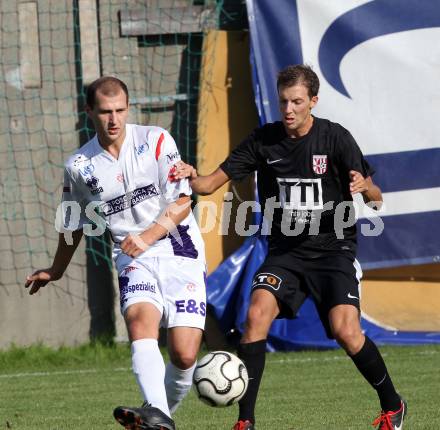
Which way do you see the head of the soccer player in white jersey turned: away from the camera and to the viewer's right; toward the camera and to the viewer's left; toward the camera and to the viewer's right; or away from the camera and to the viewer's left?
toward the camera and to the viewer's right

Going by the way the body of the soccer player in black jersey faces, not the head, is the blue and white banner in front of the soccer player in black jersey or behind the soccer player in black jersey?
behind

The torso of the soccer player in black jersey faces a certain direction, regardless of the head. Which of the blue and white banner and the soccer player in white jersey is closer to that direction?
the soccer player in white jersey

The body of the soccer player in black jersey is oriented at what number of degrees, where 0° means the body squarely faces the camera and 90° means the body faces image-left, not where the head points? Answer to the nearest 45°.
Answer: approximately 0°

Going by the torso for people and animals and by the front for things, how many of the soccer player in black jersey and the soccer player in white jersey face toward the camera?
2

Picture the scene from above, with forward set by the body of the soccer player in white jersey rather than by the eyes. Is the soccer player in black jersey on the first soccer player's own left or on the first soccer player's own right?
on the first soccer player's own left

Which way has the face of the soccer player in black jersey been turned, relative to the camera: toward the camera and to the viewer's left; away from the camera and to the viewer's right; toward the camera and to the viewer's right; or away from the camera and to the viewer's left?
toward the camera and to the viewer's left

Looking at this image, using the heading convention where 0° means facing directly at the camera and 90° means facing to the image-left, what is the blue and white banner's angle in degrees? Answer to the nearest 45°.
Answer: approximately 0°
